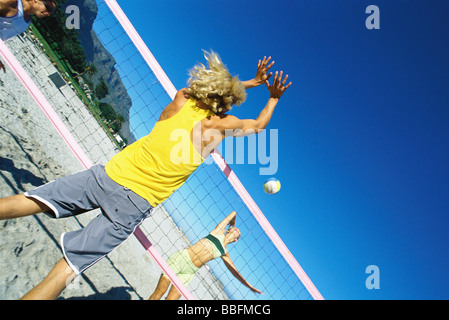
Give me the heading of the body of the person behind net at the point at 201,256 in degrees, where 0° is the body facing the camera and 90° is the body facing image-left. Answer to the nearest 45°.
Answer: approximately 0°
